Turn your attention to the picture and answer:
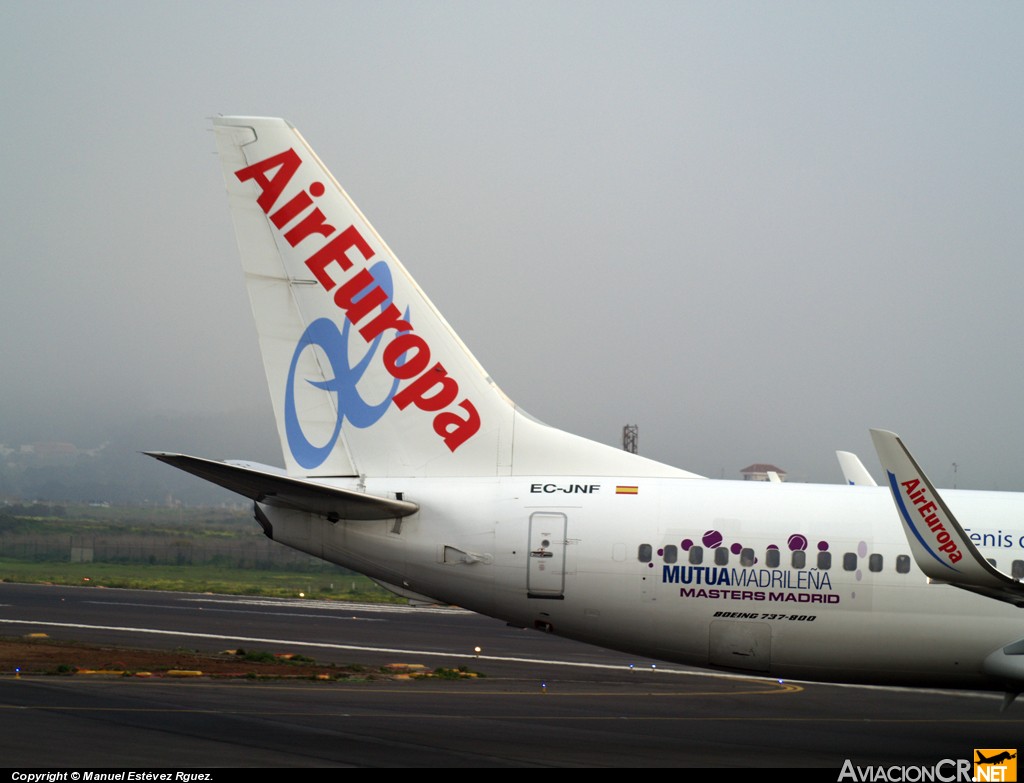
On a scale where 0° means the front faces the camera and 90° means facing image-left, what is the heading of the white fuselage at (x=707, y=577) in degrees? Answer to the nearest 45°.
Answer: approximately 270°
